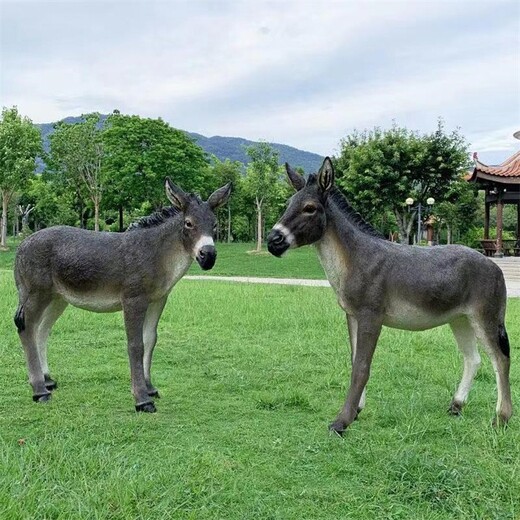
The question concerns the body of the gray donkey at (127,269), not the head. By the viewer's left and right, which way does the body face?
facing the viewer and to the right of the viewer

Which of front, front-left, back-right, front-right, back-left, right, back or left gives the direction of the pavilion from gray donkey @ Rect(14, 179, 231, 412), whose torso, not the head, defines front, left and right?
left

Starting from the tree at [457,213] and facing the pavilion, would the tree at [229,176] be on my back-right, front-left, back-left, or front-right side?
back-right

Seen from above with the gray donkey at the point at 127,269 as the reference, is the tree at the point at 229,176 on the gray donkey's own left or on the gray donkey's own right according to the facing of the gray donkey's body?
on the gray donkey's own left

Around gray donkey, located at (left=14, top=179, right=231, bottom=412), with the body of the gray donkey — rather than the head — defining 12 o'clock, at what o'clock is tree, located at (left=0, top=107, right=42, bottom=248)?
The tree is roughly at 7 o'clock from the gray donkey.

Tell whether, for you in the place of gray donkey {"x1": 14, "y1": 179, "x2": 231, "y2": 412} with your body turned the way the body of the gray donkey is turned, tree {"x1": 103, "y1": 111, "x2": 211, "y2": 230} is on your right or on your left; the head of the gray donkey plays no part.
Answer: on your left

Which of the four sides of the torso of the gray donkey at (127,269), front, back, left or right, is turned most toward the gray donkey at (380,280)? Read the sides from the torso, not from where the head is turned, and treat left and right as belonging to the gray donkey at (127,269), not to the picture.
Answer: front

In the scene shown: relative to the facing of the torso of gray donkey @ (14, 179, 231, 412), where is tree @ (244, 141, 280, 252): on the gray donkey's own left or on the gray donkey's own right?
on the gray donkey's own left

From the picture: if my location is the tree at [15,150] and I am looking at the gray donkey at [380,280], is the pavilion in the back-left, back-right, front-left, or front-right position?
front-left

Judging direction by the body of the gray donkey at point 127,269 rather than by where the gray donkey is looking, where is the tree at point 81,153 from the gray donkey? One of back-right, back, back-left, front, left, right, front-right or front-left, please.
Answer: back-left

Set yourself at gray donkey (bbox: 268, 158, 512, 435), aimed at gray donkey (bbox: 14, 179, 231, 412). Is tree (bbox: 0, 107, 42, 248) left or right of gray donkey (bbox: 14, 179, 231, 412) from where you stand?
right
